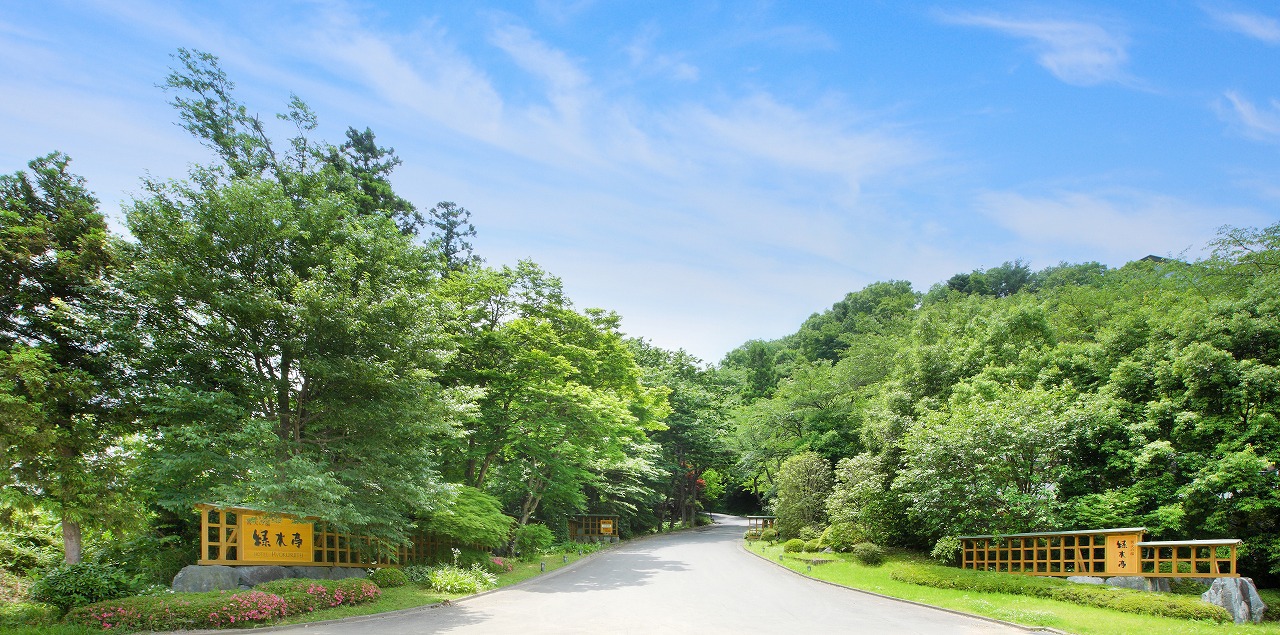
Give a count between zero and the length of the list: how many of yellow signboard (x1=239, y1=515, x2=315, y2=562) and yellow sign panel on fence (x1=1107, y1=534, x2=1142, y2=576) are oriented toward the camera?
2

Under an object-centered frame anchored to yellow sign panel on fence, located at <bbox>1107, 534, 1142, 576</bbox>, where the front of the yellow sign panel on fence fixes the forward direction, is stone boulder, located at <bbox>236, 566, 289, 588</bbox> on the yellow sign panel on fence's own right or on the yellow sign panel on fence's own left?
on the yellow sign panel on fence's own right

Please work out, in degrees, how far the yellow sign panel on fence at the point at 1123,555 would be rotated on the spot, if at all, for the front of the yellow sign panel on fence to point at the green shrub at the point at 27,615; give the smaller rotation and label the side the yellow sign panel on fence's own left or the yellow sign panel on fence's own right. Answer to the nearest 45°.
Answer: approximately 45° to the yellow sign panel on fence's own right

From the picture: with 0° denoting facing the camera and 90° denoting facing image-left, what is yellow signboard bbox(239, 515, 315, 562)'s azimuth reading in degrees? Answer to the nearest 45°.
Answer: approximately 0°

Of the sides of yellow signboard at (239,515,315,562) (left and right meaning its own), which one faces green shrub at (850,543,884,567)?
left

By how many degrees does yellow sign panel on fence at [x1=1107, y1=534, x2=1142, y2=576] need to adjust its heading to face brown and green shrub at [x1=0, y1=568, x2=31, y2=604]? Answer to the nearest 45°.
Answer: approximately 45° to its right

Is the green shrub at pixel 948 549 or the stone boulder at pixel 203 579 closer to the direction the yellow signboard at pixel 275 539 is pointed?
the stone boulder

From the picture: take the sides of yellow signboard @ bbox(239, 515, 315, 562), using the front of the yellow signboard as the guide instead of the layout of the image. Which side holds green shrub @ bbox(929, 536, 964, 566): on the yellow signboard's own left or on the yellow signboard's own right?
on the yellow signboard's own left
